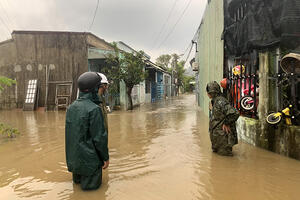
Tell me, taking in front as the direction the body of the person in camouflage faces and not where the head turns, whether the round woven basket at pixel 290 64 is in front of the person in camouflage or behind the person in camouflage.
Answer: behind

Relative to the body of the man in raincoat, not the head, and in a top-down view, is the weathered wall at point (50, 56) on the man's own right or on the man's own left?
on the man's own left

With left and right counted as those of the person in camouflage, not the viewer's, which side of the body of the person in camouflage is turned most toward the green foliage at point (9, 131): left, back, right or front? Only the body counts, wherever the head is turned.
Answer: front

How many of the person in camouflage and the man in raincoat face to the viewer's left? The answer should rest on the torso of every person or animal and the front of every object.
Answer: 1

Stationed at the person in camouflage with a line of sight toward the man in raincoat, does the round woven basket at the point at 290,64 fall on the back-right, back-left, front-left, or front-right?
back-left

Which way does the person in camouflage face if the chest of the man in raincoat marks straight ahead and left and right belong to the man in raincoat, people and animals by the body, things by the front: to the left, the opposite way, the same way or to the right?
to the left

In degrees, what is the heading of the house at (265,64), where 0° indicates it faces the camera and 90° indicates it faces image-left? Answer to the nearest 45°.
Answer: approximately 45°

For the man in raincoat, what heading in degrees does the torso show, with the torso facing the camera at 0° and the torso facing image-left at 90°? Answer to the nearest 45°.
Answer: approximately 225°

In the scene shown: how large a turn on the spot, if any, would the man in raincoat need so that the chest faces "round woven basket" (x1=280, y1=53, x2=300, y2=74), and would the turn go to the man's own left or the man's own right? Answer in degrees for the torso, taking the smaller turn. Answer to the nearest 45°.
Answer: approximately 45° to the man's own right

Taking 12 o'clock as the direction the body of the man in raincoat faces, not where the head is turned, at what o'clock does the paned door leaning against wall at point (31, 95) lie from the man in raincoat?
The paned door leaning against wall is roughly at 10 o'clock from the man in raincoat.
